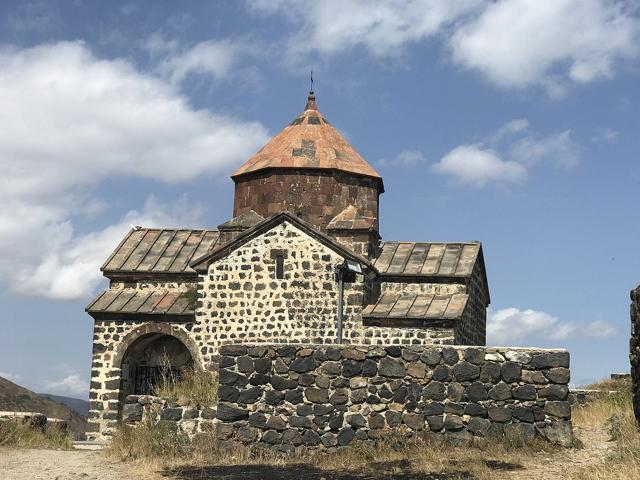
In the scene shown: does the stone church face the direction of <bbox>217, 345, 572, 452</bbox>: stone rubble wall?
yes

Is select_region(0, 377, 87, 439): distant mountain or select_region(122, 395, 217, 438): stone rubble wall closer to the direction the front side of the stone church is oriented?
the stone rubble wall

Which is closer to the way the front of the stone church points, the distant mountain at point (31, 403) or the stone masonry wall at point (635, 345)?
the stone masonry wall

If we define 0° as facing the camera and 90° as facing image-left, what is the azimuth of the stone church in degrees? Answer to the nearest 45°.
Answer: approximately 0°

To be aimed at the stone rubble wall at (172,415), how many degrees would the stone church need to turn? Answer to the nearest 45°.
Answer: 0° — it already faces it

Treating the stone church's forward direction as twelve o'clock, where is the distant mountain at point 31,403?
The distant mountain is roughly at 5 o'clock from the stone church.
